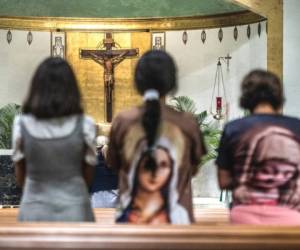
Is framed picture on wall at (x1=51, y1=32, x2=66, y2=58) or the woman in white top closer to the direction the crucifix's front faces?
the woman in white top

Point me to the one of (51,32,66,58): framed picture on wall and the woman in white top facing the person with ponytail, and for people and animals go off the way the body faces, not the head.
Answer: the framed picture on wall

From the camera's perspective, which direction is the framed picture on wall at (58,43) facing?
toward the camera

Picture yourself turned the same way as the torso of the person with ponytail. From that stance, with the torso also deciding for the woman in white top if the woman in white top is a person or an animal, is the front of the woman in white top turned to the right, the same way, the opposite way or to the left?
the same way

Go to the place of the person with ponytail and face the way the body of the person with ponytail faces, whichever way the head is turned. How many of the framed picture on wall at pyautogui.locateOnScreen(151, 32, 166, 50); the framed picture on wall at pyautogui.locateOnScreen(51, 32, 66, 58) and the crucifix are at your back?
0

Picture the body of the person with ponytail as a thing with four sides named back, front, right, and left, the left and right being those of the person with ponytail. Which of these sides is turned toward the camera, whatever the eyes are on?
back

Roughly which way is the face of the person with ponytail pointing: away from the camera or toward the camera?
away from the camera

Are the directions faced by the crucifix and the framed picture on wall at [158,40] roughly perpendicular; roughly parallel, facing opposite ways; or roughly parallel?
roughly parallel

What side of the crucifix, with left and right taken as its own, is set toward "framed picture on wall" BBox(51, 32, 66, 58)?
right

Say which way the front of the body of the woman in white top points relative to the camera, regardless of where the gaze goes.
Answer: away from the camera

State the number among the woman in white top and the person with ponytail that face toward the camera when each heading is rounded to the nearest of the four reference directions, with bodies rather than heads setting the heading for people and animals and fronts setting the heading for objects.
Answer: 0

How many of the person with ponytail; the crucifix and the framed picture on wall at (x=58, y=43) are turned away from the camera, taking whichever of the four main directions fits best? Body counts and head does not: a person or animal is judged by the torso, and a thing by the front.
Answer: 1

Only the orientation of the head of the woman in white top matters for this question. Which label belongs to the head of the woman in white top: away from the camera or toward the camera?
away from the camera

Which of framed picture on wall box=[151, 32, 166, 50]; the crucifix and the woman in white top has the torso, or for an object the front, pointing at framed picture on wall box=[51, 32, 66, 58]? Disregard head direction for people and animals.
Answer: the woman in white top

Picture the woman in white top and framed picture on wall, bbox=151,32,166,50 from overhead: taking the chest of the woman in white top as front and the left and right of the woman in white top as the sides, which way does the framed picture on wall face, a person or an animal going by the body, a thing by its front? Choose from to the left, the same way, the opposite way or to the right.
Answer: the opposite way

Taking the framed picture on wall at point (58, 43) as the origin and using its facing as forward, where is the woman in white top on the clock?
The woman in white top is roughly at 12 o'clock from the framed picture on wall.

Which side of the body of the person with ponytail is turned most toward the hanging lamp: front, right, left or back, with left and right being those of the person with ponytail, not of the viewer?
front
